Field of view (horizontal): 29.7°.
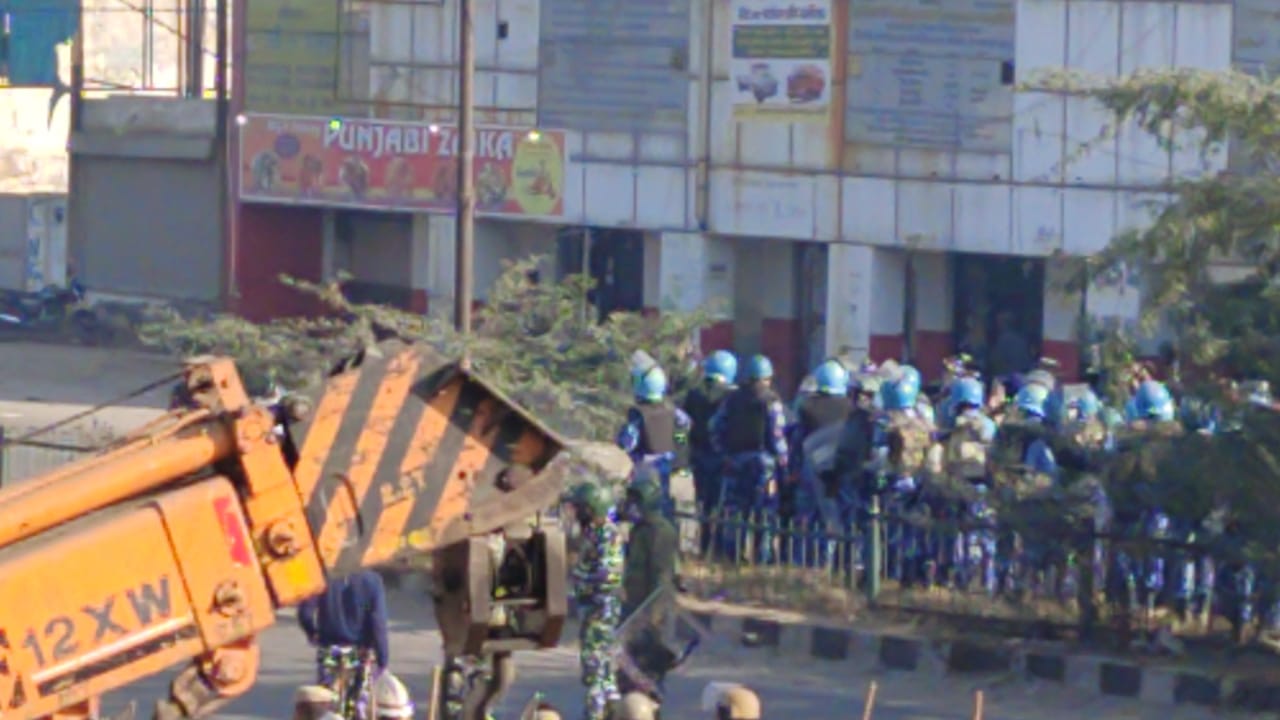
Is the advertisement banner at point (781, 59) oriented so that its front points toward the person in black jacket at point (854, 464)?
yes

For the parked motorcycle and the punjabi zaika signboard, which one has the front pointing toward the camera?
the punjabi zaika signboard

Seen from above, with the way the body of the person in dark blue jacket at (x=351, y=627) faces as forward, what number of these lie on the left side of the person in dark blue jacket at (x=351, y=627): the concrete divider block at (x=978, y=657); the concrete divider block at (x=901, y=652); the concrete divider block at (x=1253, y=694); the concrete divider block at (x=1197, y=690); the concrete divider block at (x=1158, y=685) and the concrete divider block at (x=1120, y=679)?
0

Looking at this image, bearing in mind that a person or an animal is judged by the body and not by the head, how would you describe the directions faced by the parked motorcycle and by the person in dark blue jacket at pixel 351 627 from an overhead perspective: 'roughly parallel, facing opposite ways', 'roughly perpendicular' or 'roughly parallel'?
roughly perpendicular

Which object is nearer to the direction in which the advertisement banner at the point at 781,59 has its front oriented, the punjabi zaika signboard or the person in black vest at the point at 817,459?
the person in black vest

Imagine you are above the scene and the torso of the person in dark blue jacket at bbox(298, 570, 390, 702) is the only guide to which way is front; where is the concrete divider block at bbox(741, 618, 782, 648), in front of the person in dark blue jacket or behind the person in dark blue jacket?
in front

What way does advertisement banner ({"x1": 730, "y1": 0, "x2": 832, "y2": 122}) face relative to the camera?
toward the camera

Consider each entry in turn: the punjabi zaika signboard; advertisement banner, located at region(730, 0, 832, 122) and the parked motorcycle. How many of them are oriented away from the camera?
0

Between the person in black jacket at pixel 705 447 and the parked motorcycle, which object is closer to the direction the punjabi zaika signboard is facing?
the person in black jacket

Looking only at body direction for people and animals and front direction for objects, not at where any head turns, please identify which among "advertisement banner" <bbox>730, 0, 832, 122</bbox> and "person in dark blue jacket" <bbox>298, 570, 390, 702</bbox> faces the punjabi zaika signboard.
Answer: the person in dark blue jacket

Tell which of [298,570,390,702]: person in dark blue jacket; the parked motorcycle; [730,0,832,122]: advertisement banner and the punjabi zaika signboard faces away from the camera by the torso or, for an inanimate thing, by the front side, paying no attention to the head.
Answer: the person in dark blue jacket

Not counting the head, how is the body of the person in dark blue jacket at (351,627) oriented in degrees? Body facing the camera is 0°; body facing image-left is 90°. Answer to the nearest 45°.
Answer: approximately 180°

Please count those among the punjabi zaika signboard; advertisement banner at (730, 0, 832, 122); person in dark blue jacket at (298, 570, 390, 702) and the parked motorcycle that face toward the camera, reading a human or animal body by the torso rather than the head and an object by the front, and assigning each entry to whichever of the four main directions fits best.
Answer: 2

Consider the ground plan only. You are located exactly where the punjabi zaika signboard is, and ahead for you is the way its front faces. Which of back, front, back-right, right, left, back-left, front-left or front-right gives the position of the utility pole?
front

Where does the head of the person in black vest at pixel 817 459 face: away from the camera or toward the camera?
away from the camera

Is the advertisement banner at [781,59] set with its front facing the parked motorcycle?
no

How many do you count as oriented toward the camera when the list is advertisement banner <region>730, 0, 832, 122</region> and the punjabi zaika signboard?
2

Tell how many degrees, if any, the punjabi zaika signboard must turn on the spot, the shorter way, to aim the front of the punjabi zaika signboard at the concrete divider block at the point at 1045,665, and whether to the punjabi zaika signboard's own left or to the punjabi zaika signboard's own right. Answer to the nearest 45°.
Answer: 0° — it already faces it

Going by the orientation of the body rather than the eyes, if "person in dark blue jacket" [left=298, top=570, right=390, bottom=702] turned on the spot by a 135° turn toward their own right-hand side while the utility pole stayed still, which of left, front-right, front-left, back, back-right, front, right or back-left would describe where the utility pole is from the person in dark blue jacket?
back-left

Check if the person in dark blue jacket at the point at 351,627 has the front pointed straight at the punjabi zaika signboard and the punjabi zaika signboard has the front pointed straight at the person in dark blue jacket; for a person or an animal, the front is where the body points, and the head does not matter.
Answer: yes

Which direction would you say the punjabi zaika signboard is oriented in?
toward the camera
